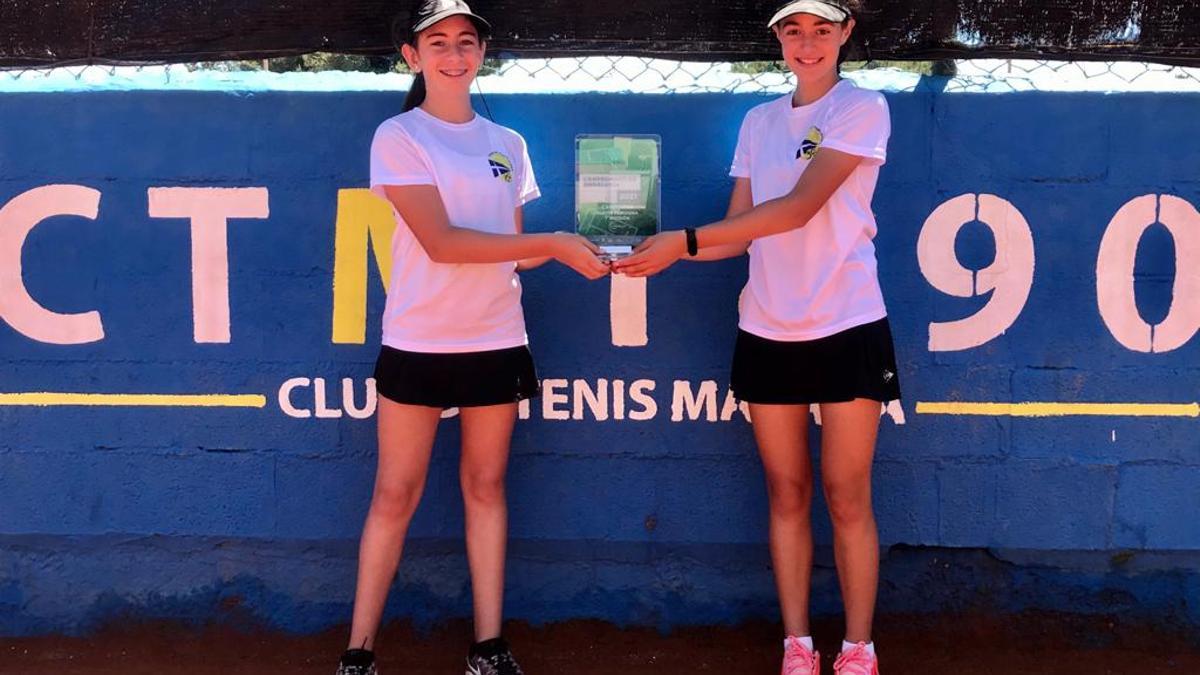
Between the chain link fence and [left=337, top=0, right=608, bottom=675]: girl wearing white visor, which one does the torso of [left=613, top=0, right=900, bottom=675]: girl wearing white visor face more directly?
the girl wearing white visor

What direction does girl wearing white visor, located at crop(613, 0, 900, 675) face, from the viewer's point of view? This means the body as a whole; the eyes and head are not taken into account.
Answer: toward the camera

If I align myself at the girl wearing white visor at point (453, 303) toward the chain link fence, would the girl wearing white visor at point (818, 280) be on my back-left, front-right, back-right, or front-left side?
front-right

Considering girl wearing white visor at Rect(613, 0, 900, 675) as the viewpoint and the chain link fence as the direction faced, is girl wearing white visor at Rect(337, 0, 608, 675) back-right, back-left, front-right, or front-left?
front-left

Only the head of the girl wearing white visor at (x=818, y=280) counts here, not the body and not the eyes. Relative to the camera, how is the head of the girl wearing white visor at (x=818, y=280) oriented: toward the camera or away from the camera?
toward the camera

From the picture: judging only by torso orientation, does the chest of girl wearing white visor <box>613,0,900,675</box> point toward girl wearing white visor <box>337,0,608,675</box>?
no

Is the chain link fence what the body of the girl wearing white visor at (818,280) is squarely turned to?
no
